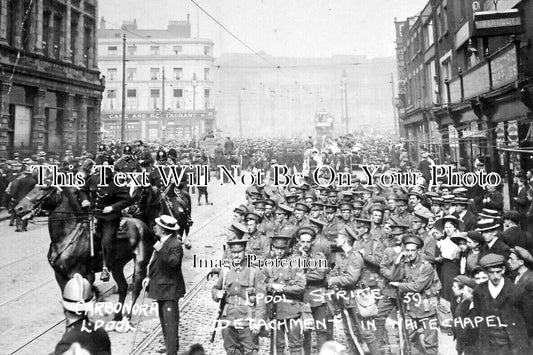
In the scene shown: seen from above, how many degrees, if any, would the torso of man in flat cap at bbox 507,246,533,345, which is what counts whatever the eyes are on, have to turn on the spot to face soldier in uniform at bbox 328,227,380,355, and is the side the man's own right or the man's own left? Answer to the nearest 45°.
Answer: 0° — they already face them

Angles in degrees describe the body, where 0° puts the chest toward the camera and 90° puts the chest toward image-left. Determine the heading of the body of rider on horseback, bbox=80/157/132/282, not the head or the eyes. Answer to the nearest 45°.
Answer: approximately 45°

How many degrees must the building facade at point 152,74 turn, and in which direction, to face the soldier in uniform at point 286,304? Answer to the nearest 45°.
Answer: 0° — it already faces them

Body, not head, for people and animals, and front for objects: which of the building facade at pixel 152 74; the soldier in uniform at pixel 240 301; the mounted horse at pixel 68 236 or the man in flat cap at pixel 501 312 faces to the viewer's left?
the mounted horse

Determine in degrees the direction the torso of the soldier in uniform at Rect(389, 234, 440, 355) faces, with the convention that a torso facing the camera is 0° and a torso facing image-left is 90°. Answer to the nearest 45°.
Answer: approximately 45°

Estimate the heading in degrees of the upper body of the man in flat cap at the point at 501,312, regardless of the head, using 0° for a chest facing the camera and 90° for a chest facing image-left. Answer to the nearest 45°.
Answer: approximately 0°

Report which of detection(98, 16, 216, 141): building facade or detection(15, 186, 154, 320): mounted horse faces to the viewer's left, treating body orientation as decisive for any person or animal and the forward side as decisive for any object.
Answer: the mounted horse

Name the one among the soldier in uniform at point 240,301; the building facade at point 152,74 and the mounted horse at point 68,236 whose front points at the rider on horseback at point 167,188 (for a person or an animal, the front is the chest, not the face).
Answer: the building facade

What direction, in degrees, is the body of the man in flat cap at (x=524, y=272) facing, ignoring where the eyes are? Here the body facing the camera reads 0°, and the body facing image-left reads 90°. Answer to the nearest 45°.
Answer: approximately 90°

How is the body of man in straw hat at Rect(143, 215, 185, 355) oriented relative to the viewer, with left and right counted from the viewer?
facing to the left of the viewer

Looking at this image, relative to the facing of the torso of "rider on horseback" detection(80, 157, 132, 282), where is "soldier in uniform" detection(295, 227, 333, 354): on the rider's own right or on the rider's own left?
on the rider's own left
